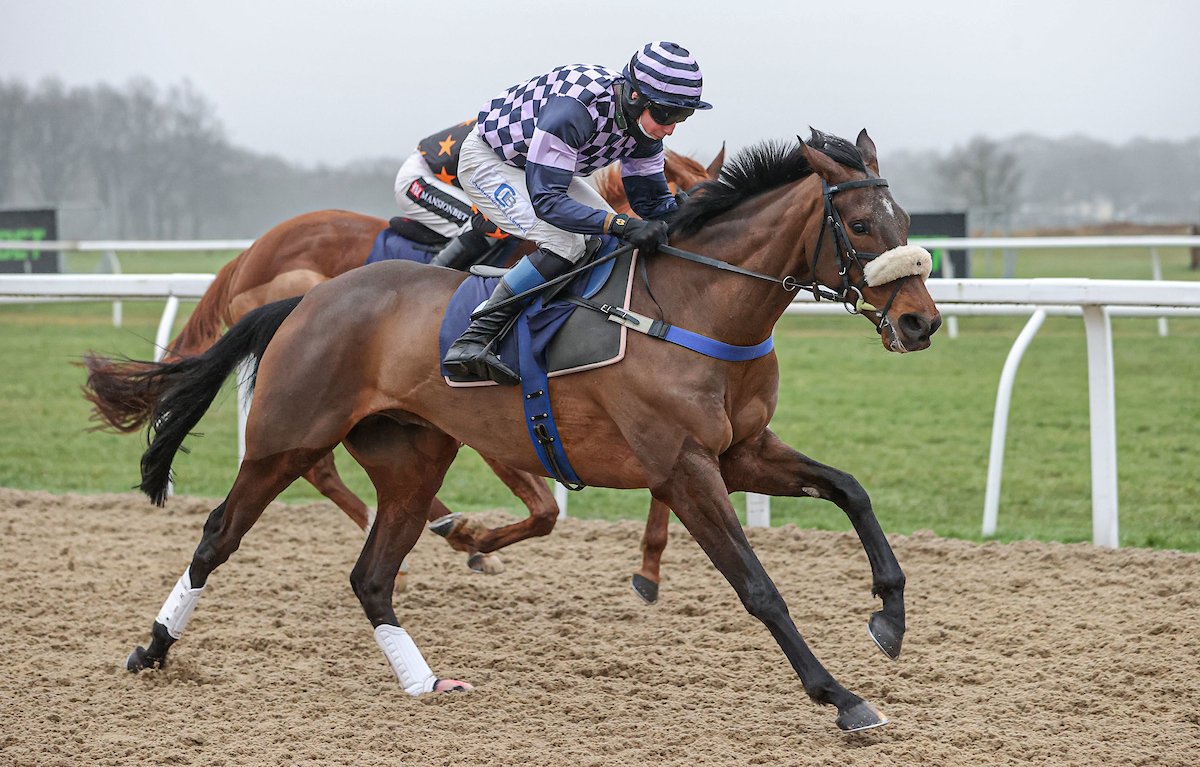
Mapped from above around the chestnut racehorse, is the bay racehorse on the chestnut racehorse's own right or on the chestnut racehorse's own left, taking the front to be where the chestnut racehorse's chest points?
on the chestnut racehorse's own right

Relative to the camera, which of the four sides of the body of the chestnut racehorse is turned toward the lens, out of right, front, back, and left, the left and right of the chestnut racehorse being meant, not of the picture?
right

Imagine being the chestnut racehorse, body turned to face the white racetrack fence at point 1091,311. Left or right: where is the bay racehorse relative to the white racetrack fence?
right

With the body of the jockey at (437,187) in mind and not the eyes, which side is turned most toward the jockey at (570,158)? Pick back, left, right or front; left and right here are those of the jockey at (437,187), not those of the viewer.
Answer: right

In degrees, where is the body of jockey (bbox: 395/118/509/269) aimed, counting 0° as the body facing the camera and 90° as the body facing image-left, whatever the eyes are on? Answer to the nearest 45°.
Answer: approximately 270°

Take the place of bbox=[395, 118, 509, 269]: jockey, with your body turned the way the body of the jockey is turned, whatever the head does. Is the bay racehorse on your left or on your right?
on your right

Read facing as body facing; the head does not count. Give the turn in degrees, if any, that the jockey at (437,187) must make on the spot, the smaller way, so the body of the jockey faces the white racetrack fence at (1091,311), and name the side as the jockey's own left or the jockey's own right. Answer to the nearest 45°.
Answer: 0° — they already face it
